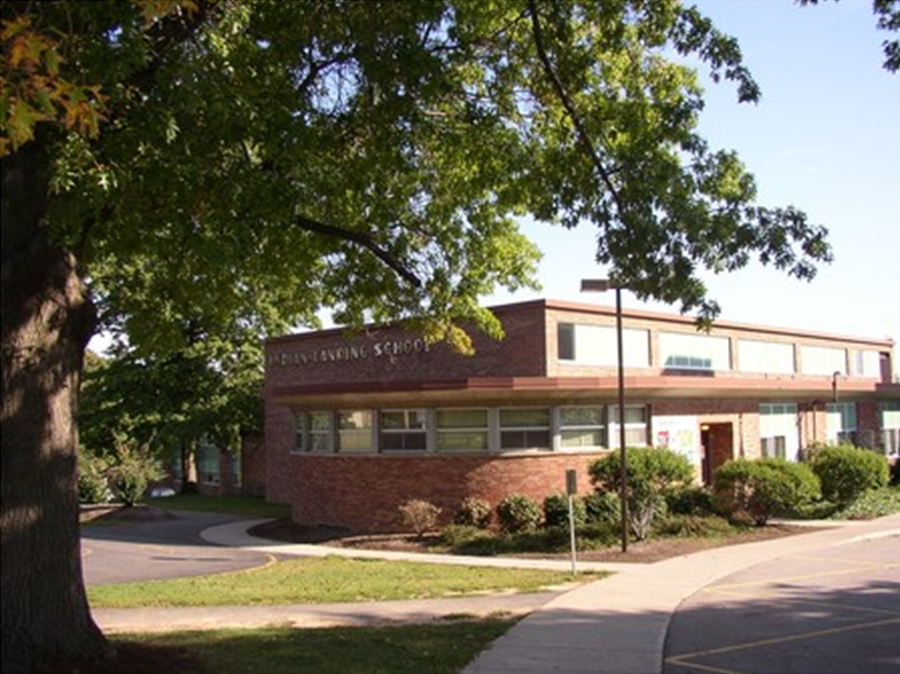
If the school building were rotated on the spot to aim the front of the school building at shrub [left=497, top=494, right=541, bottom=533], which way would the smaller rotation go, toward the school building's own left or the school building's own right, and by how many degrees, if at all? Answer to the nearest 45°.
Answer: approximately 45° to the school building's own right

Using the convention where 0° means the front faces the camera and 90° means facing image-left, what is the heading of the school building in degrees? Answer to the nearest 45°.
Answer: approximately 315°

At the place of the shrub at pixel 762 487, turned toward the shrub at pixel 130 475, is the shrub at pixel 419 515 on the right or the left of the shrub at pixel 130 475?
left

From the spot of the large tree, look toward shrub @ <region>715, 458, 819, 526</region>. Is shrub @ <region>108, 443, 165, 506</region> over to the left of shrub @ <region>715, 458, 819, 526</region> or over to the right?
left

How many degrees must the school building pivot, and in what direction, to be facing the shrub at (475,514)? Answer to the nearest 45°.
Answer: approximately 45° to its right

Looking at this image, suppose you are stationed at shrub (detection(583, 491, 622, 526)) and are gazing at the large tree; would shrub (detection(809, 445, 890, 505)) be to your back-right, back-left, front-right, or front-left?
back-left

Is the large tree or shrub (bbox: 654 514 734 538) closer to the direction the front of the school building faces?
the shrub

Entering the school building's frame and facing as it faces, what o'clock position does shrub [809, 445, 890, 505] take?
The shrub is roughly at 10 o'clock from the school building.

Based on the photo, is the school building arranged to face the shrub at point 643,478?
yes
